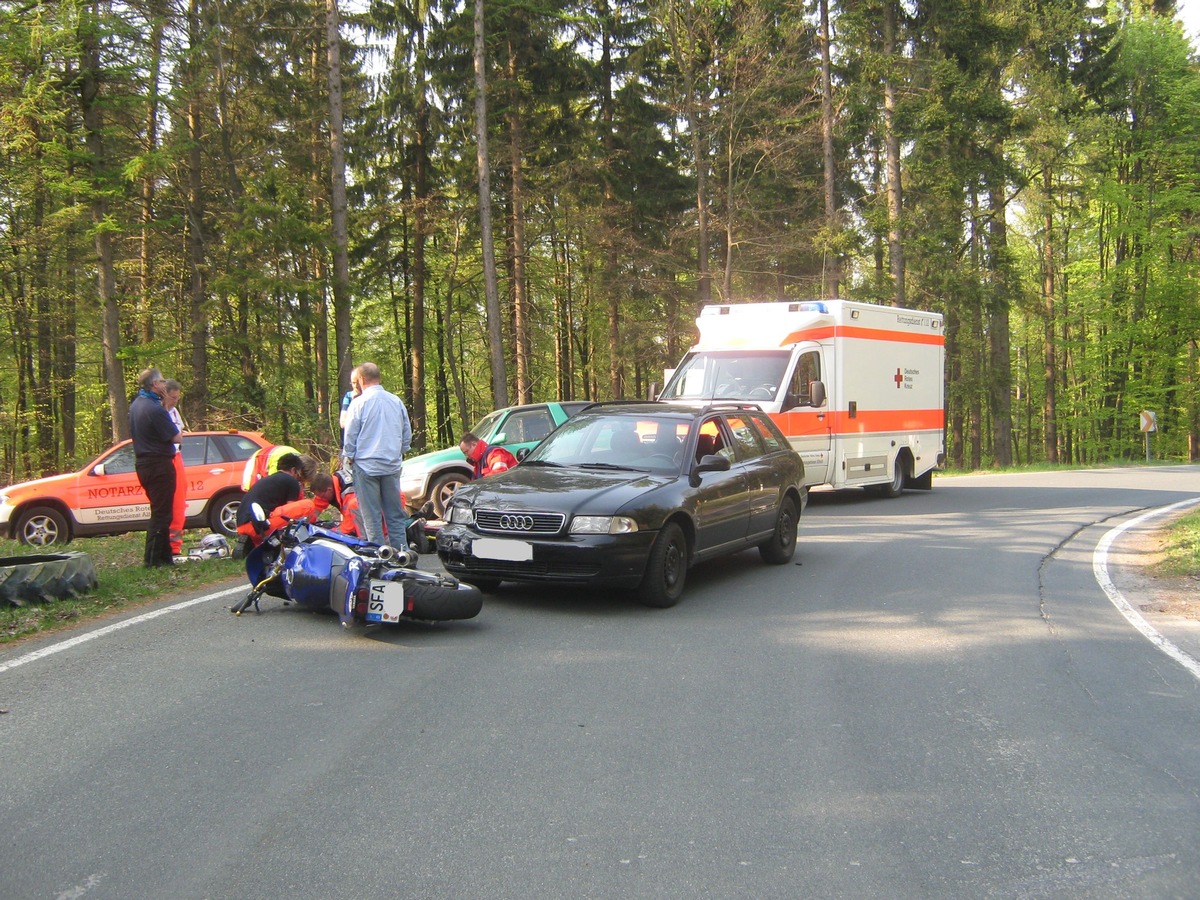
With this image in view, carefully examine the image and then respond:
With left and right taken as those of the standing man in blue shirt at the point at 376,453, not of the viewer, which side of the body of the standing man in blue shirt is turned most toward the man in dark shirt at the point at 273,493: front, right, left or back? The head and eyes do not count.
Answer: left

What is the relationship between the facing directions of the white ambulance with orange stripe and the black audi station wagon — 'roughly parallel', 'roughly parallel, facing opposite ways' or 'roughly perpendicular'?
roughly parallel

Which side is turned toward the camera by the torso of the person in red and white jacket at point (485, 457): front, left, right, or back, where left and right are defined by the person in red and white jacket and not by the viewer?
left

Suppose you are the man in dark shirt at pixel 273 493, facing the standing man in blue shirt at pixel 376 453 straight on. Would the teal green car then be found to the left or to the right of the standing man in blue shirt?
left

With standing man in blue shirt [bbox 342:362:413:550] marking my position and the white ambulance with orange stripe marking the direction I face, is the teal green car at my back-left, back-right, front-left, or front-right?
front-left

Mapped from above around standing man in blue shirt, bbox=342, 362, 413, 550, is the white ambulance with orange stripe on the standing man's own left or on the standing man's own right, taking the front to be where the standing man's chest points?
on the standing man's own right

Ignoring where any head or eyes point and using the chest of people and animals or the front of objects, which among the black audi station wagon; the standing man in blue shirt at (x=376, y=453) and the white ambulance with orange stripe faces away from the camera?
the standing man in blue shirt

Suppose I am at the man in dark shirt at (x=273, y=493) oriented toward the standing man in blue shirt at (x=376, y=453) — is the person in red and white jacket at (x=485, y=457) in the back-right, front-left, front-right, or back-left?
front-left

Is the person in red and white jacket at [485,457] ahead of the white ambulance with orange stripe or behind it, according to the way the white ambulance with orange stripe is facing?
ahead

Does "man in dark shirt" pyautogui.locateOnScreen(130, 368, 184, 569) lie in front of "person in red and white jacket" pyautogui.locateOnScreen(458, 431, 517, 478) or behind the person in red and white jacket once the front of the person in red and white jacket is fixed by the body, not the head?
in front

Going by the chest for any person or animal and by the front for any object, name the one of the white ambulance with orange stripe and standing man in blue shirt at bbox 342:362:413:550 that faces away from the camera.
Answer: the standing man in blue shirt

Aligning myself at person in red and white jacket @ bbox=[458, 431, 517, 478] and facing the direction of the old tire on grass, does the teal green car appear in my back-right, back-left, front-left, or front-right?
back-right

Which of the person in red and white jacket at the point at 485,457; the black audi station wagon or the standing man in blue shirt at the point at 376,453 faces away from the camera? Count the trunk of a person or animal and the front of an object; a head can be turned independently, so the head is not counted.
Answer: the standing man in blue shirt

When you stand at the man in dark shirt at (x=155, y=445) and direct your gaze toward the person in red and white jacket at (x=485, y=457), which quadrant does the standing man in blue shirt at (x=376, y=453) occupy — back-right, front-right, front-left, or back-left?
front-right

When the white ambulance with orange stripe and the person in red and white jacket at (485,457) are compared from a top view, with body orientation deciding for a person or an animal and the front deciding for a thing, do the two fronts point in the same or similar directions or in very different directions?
same or similar directions

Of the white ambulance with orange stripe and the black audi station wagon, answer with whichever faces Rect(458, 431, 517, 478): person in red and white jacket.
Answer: the white ambulance with orange stripe

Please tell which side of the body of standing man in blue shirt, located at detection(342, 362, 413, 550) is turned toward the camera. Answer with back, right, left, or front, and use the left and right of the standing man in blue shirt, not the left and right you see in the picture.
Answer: back

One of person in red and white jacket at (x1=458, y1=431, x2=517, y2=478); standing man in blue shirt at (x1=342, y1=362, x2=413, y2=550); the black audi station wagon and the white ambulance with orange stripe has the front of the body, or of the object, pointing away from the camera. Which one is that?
the standing man in blue shirt

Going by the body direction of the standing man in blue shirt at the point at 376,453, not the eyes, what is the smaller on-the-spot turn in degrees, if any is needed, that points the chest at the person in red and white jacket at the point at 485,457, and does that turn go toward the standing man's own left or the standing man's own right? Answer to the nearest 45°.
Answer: approximately 45° to the standing man's own right
